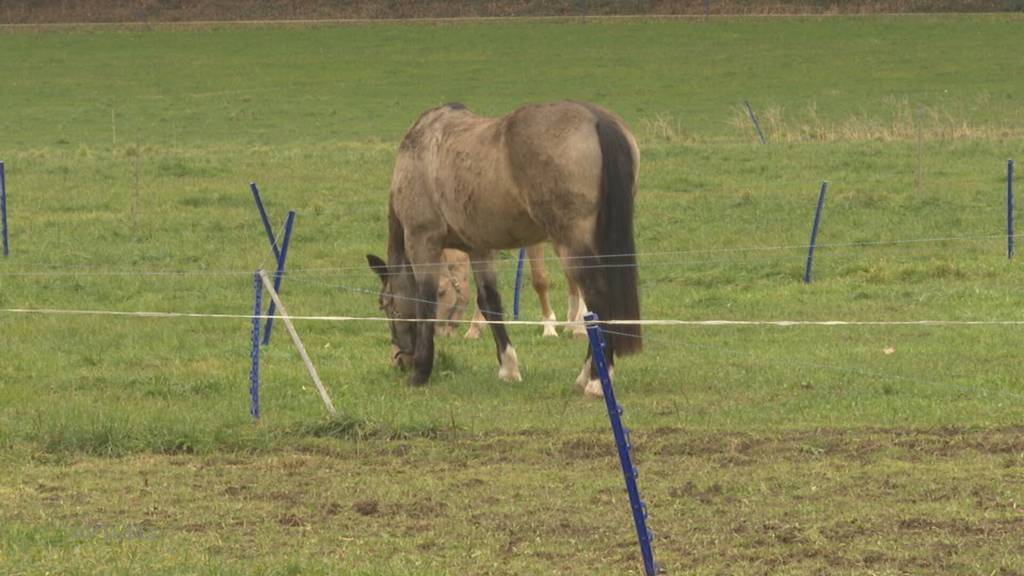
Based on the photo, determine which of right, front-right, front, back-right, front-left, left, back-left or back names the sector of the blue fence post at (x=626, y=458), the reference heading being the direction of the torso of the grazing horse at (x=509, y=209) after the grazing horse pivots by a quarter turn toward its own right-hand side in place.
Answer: back-right

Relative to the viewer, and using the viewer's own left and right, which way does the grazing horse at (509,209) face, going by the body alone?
facing away from the viewer and to the left of the viewer
